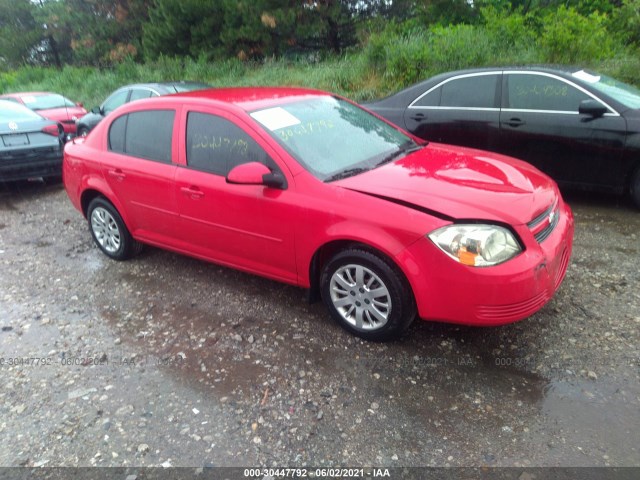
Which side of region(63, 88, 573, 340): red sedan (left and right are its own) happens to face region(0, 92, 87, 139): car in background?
back

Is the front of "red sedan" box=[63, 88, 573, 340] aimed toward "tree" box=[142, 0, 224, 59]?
no

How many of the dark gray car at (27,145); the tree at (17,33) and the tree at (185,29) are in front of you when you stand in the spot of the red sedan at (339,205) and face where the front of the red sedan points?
0

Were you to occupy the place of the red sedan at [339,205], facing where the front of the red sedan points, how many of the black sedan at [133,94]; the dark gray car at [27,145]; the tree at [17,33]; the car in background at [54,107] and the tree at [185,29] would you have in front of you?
0

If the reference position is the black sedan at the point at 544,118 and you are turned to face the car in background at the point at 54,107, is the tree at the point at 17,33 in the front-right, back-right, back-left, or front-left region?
front-right

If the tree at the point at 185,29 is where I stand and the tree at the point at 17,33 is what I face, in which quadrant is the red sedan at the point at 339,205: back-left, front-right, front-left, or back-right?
back-left

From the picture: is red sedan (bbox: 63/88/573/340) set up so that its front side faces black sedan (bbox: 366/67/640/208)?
no

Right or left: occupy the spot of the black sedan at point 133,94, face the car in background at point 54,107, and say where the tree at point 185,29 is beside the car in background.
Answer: right

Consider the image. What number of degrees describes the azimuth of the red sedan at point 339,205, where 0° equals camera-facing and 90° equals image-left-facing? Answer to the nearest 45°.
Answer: approximately 315°

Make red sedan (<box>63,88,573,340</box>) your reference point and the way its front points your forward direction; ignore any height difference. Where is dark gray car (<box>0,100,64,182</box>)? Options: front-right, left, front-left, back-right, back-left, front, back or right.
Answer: back

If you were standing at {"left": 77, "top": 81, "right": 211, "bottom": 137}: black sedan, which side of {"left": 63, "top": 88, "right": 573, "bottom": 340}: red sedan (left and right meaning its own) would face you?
back

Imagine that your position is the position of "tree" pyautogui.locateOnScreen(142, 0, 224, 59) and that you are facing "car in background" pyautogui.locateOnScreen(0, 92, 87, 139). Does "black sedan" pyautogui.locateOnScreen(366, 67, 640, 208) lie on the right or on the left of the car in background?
left

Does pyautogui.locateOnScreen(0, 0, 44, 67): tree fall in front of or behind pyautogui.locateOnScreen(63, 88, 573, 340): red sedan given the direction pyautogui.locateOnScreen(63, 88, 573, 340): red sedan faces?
behind
